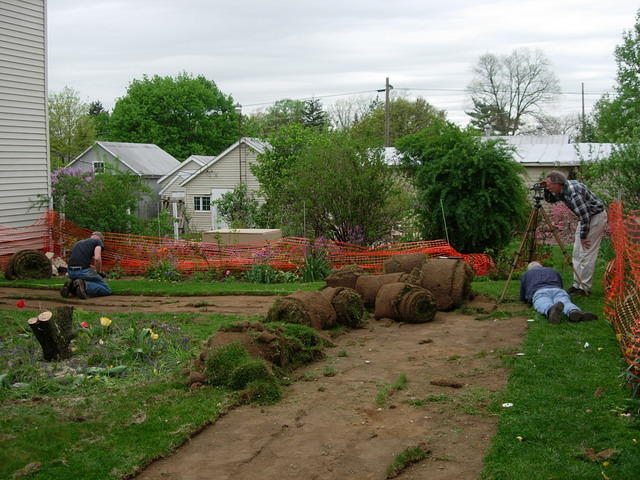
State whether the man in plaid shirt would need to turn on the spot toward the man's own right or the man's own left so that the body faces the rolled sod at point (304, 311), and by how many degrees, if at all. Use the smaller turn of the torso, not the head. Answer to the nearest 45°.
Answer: approximately 45° to the man's own left

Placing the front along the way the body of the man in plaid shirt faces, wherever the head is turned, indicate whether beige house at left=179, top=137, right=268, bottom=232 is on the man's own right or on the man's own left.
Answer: on the man's own right

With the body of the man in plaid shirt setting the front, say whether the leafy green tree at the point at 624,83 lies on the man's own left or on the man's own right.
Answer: on the man's own right

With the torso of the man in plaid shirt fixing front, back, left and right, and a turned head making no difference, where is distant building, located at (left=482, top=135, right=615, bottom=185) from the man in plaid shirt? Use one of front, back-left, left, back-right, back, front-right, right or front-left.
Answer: right

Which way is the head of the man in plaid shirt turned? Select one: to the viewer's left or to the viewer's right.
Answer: to the viewer's left

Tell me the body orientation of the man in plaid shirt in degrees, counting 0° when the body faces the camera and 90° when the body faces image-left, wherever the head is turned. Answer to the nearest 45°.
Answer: approximately 90°

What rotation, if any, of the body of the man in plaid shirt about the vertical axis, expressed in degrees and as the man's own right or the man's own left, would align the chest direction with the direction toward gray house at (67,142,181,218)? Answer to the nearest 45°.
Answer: approximately 45° to the man's own right

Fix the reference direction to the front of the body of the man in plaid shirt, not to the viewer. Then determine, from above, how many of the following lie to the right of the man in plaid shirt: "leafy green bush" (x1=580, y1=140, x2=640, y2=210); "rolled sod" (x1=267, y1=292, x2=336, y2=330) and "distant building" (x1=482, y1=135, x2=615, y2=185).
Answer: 2

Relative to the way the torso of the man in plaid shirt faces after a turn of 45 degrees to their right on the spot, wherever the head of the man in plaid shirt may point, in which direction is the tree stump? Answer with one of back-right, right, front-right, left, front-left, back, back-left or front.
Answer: left

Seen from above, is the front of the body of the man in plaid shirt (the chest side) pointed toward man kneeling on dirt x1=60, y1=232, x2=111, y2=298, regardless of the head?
yes

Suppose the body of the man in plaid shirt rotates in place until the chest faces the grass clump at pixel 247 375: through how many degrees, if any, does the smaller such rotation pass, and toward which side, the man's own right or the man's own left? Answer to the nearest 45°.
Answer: approximately 45° to the man's own left

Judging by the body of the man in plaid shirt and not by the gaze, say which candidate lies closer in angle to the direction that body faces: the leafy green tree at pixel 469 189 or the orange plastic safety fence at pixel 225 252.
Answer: the orange plastic safety fence

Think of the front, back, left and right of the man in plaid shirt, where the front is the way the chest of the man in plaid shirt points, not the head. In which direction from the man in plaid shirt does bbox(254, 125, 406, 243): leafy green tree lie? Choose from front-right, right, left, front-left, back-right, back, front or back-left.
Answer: front-right

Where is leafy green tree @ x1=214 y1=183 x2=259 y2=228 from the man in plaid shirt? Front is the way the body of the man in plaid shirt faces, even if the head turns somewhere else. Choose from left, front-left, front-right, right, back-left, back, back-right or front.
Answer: front-right
